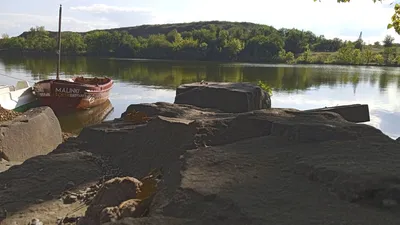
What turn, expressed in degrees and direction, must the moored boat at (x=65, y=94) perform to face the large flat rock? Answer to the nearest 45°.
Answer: approximately 45° to its left
